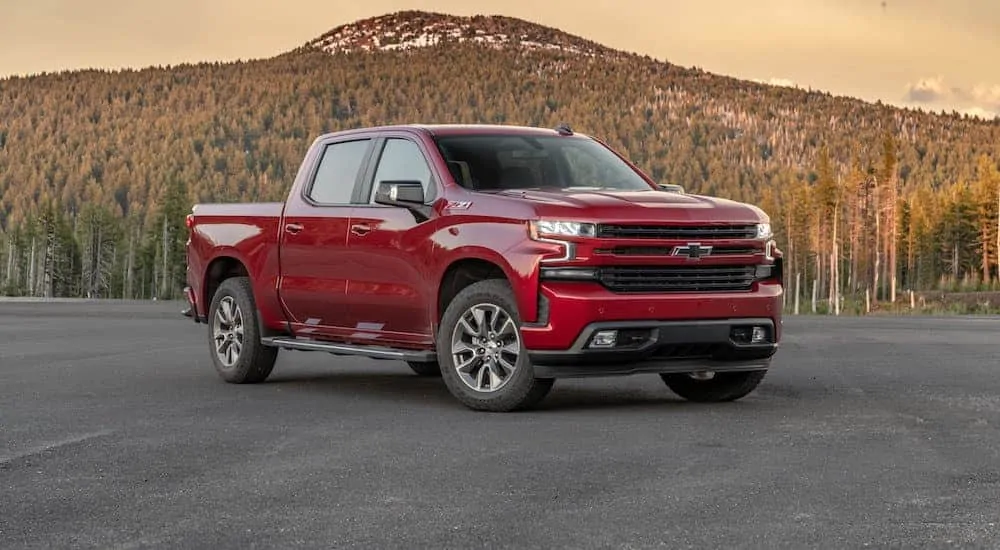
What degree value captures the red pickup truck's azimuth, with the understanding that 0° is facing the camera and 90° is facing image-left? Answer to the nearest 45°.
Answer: approximately 315°
